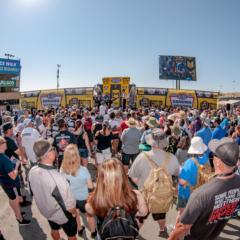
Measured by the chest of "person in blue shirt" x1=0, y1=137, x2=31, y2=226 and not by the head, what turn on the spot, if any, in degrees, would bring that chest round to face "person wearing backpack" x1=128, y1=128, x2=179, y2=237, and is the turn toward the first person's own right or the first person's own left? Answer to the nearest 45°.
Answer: approximately 45° to the first person's own right

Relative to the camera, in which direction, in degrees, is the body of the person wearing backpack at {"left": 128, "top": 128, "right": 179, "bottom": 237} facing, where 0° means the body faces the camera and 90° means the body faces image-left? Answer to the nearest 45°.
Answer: approximately 180°

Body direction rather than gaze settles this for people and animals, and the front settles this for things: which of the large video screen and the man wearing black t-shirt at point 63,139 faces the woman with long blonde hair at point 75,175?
the large video screen

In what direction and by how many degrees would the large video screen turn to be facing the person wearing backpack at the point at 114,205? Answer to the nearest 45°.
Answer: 0° — it already faces them

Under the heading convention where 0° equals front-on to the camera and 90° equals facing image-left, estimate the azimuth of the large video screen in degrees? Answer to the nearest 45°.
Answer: approximately 0°

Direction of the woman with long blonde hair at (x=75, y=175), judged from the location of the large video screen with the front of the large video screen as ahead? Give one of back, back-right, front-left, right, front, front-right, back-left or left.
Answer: front

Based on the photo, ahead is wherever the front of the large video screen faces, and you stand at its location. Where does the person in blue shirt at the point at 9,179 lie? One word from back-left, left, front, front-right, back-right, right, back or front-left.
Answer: front

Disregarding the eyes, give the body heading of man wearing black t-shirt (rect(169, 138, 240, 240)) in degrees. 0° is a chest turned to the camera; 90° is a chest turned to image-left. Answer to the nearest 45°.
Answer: approximately 135°

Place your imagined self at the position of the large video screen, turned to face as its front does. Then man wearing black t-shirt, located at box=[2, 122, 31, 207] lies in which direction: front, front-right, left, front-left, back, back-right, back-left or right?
front

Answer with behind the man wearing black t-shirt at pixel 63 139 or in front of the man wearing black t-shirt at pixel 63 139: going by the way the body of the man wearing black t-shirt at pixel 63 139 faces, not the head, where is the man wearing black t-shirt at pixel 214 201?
behind

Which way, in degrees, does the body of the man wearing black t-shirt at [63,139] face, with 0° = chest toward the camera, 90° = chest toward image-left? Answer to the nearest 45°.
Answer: approximately 180°

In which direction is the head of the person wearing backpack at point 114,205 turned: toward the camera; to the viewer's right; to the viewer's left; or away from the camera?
away from the camera

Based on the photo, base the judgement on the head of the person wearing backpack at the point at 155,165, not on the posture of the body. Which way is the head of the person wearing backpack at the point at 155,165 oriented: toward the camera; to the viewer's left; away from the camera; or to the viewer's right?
away from the camera

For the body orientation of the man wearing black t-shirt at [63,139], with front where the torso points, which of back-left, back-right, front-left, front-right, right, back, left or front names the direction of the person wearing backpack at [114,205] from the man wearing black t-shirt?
back

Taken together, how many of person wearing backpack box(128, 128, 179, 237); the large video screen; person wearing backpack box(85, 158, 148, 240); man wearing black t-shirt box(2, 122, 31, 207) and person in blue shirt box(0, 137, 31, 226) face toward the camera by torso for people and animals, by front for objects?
1
